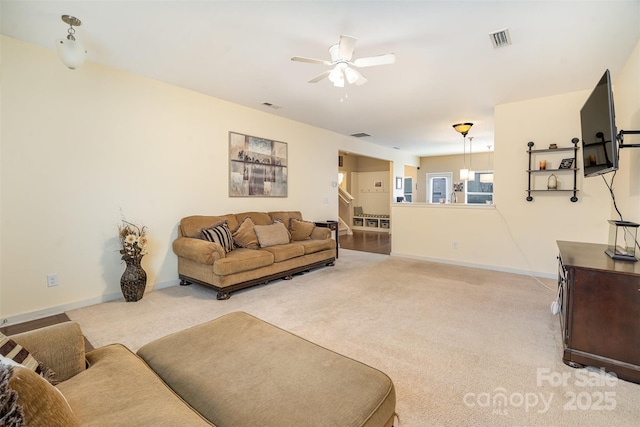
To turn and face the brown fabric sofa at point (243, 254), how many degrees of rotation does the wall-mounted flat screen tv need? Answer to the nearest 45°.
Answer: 0° — it already faces it

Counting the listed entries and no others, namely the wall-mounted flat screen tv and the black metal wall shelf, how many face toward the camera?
1

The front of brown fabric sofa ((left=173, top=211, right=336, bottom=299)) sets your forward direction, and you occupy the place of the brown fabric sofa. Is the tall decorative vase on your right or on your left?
on your right

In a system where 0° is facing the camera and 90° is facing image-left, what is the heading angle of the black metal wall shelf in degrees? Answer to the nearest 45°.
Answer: approximately 0°

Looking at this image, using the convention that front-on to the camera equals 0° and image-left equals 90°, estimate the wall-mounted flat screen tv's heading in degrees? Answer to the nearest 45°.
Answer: approximately 90°
